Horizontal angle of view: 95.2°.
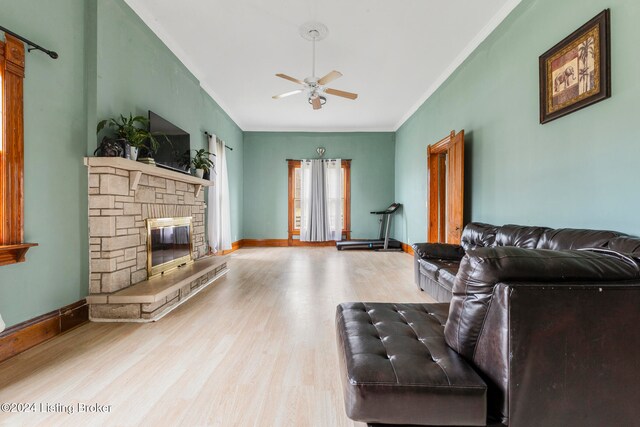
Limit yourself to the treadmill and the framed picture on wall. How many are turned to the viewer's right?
1

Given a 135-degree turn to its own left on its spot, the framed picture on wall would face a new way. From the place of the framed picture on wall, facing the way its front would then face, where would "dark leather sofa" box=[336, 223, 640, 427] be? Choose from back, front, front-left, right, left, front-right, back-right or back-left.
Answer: right

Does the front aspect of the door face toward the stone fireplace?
yes

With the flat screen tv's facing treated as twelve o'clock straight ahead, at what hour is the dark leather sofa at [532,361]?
The dark leather sofa is roughly at 1 o'clock from the flat screen tv.

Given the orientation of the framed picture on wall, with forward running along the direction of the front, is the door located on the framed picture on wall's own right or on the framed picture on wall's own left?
on the framed picture on wall's own right

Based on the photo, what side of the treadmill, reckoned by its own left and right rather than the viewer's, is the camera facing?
right

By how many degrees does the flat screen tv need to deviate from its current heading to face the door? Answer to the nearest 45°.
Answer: approximately 45° to its left

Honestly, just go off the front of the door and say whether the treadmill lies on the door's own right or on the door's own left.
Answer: on the door's own right

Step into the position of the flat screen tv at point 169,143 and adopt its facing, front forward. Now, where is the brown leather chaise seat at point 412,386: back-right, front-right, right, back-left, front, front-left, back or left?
front-right

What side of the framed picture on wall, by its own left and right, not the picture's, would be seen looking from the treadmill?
right

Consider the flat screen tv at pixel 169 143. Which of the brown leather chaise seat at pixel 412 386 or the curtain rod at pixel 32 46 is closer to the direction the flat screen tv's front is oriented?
the brown leather chaise seat

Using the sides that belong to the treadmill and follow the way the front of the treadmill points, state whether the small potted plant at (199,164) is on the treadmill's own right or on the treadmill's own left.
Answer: on the treadmill's own right

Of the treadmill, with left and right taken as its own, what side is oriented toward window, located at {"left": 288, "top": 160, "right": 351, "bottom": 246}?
back

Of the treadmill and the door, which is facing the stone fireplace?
the door

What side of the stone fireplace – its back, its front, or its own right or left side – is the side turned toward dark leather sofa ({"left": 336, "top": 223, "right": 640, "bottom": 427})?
front
